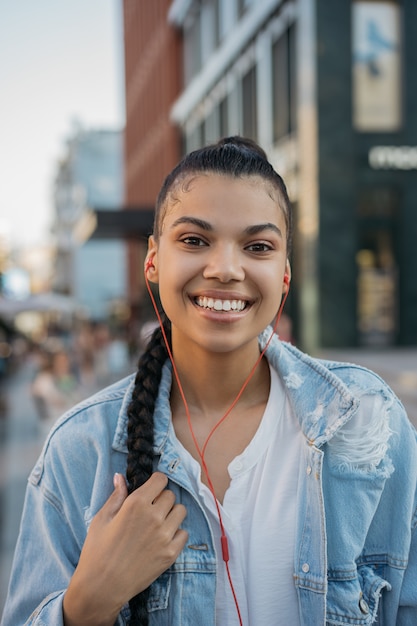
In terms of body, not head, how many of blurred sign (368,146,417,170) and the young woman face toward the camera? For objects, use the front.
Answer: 2

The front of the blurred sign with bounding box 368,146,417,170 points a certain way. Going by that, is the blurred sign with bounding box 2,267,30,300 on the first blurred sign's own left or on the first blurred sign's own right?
on the first blurred sign's own right

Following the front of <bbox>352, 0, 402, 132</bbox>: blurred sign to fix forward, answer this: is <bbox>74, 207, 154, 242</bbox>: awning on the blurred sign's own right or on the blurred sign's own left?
on the blurred sign's own right

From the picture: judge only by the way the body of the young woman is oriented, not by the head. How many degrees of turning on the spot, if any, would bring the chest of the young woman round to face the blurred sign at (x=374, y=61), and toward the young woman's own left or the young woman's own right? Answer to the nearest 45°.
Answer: approximately 180°

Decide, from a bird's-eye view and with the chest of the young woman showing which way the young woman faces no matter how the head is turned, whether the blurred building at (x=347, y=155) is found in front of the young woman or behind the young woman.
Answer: behind

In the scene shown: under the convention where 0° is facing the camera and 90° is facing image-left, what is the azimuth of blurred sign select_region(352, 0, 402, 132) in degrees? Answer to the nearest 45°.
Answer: approximately 0°

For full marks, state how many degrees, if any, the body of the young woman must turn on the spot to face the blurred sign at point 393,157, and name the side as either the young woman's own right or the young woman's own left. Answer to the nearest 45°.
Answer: approximately 180°

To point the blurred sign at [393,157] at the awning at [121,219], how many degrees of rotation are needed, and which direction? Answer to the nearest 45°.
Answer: approximately 90° to its right

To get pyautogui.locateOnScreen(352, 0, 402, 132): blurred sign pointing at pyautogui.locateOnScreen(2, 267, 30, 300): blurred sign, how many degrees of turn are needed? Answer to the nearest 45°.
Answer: approximately 135° to its right

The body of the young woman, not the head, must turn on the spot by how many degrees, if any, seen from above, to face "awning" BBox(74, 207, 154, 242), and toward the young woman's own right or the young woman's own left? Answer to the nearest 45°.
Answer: approximately 180°
